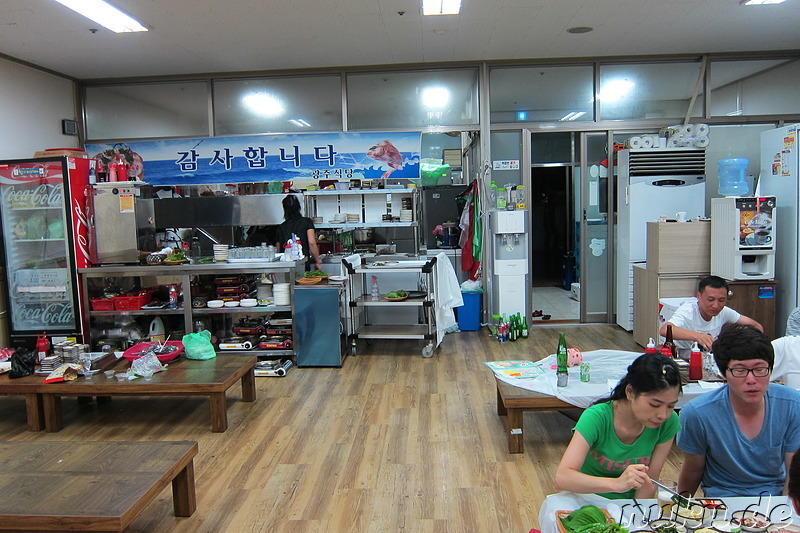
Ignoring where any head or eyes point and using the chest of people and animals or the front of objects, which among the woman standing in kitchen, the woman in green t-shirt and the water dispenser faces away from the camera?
the woman standing in kitchen

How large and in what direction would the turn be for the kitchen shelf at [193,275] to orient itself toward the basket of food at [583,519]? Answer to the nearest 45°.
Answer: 0° — it already faces it

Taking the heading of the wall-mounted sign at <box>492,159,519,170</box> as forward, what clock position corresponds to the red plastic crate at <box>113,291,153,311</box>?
The red plastic crate is roughly at 2 o'clock from the wall-mounted sign.

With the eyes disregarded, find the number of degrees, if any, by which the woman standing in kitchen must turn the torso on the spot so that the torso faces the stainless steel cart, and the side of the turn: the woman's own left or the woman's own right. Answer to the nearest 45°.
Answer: approximately 135° to the woman's own right

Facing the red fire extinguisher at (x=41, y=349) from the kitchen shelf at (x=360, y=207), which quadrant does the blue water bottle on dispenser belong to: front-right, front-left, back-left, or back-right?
back-left

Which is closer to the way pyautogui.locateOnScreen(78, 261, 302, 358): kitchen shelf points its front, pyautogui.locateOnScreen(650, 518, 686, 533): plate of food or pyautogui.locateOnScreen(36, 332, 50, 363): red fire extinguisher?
the plate of food

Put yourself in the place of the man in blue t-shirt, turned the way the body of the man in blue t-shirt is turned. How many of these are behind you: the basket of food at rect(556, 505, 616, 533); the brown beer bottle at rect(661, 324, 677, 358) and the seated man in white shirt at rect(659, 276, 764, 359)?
2

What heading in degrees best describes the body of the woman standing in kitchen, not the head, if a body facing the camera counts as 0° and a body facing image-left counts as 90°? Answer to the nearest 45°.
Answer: approximately 180°

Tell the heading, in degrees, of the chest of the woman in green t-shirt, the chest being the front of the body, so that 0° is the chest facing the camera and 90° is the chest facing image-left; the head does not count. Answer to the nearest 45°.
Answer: approximately 315°

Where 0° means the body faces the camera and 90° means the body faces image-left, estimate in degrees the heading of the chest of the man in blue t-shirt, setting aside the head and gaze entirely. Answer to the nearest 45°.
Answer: approximately 0°
